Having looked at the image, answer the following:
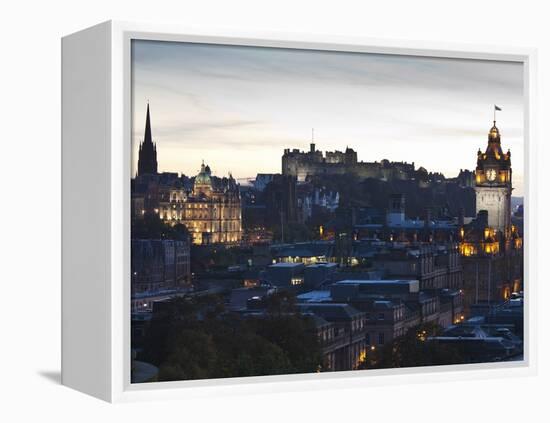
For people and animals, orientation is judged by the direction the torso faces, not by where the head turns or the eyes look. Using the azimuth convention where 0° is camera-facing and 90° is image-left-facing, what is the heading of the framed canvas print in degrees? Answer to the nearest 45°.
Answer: approximately 315°
